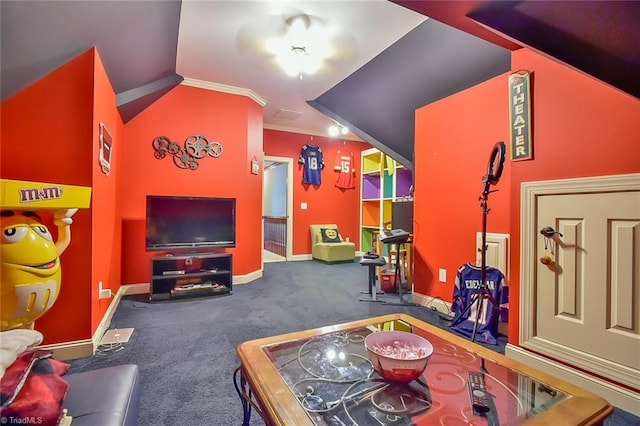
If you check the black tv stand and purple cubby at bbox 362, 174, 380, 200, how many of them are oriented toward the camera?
2

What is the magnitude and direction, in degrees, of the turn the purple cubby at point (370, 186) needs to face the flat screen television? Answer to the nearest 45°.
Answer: approximately 45° to its right

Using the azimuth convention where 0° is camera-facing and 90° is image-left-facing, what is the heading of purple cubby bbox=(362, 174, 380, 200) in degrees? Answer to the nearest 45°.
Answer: approximately 0°

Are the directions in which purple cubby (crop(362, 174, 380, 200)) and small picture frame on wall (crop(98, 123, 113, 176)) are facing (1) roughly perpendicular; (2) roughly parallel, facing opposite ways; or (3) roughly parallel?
roughly perpendicular

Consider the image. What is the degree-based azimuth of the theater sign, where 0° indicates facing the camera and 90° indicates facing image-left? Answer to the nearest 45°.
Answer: approximately 45°

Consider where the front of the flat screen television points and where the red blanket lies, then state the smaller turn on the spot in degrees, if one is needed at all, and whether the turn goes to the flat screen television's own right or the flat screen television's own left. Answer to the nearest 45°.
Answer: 0° — it already faces it

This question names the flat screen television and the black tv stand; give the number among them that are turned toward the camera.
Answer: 2

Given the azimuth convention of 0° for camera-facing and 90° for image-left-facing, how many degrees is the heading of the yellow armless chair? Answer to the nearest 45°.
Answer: approximately 315°
